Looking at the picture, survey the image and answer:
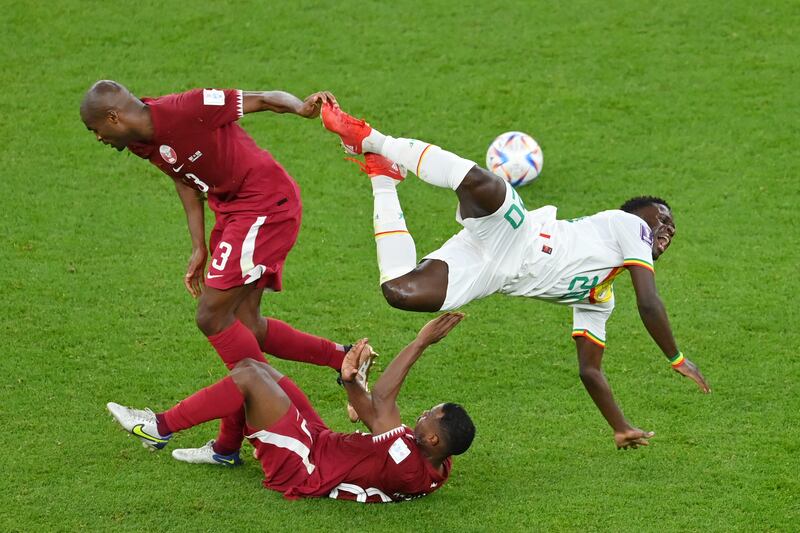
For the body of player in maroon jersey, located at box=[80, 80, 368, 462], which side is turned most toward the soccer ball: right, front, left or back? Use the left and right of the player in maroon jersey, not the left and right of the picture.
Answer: back

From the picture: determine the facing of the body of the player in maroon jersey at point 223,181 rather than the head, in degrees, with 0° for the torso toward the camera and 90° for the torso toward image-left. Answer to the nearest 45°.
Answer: approximately 45°

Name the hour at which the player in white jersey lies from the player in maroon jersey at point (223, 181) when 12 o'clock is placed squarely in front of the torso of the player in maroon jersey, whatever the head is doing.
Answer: The player in white jersey is roughly at 8 o'clock from the player in maroon jersey.

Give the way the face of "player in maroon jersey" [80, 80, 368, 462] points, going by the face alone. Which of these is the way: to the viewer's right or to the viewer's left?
to the viewer's left
